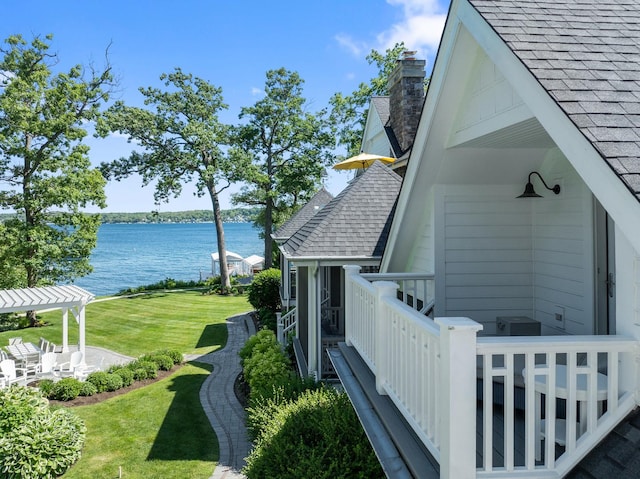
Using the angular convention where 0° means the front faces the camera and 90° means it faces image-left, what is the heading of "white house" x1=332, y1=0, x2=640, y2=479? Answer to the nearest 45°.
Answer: approximately 45°

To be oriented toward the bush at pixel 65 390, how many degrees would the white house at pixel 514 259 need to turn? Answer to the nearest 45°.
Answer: approximately 90° to its right

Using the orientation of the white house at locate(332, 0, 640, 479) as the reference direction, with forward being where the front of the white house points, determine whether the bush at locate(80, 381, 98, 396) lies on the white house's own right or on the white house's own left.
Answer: on the white house's own right

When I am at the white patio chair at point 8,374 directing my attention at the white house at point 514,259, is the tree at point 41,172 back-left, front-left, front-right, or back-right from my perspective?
back-left

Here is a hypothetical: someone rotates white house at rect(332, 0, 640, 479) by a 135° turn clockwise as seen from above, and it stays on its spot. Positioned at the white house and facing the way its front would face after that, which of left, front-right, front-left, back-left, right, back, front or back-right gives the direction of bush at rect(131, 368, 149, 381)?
front-left

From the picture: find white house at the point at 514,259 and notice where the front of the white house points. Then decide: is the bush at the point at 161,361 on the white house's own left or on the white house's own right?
on the white house's own right

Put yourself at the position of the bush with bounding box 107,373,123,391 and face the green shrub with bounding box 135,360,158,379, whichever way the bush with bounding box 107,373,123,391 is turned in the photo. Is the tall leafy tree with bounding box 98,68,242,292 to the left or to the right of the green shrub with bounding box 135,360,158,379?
left

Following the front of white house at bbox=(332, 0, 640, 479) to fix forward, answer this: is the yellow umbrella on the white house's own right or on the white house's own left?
on the white house's own right
